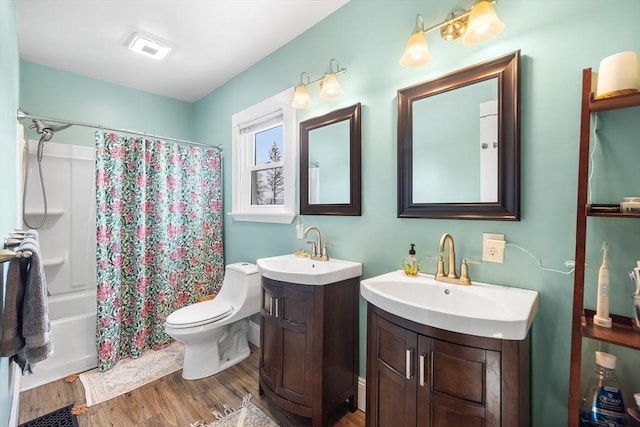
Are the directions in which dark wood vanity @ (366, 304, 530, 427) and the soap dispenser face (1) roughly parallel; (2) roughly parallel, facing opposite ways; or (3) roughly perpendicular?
roughly parallel

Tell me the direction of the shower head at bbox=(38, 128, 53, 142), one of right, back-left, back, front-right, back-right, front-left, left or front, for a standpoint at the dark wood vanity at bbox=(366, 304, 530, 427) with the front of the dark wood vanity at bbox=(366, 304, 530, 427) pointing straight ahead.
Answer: front-right

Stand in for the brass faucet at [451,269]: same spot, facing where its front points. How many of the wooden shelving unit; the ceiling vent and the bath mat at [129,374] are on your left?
1

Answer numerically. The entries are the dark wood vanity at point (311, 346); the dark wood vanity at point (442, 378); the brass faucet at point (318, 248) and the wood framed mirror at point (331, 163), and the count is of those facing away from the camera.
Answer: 0

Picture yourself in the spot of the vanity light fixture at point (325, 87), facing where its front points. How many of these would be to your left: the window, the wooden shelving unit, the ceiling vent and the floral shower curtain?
1

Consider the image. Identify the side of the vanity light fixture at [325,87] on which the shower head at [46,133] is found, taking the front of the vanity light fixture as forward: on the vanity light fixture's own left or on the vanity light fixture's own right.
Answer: on the vanity light fixture's own right

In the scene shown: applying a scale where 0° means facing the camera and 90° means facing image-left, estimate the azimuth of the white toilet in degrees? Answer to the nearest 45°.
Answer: approximately 45°

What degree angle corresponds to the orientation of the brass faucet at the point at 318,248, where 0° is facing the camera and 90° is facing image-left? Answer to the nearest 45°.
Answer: approximately 45°

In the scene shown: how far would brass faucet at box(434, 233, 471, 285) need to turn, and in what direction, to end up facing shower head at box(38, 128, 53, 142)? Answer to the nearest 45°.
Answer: approximately 45° to its right

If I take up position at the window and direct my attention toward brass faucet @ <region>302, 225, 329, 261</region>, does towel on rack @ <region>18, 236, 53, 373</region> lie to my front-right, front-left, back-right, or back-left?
front-right
